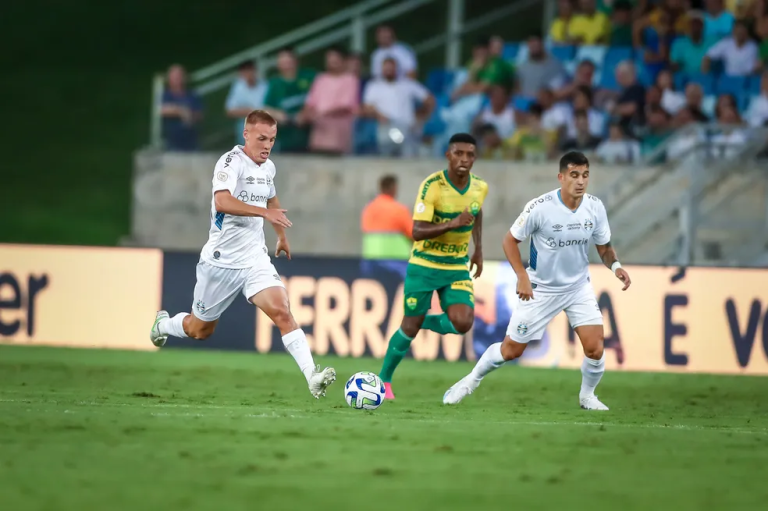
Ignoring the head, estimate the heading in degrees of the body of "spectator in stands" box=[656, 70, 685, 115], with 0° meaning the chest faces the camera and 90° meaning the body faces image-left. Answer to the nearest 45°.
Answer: approximately 45°

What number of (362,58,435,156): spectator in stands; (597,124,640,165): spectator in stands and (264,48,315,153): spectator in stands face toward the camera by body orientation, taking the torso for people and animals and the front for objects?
3

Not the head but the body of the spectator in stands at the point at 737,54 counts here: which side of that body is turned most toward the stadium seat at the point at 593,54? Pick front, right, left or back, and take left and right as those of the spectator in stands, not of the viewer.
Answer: right

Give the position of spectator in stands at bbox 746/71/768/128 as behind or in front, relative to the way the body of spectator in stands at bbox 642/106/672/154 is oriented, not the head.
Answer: behind

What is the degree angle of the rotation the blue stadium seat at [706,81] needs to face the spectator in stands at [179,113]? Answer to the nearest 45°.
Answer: approximately 90° to its right

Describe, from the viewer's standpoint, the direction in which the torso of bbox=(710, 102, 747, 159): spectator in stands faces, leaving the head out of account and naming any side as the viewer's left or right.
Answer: facing the viewer and to the left of the viewer

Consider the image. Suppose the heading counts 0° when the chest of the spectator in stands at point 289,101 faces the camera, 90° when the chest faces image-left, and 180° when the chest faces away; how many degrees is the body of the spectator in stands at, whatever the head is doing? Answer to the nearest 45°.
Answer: approximately 0°

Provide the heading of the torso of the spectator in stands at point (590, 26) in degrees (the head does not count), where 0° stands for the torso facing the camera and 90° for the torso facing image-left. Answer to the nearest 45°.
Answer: approximately 0°
